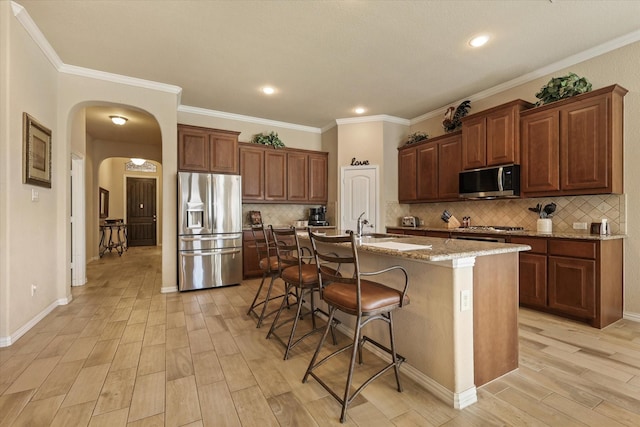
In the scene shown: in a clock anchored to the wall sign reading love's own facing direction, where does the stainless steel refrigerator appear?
The stainless steel refrigerator is roughly at 2 o'clock from the wall sign reading love.

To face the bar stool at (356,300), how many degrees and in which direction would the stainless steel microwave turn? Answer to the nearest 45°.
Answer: approximately 45° to its left

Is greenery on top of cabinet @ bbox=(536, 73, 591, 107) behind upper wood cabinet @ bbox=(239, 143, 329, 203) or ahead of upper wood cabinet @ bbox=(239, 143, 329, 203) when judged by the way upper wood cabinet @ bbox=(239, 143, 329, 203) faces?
ahead

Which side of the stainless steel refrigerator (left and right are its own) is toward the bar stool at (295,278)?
front

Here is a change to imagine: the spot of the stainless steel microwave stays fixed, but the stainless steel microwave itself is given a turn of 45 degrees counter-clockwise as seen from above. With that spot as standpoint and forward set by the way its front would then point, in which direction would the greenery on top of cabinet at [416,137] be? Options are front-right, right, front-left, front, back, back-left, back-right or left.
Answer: back-right

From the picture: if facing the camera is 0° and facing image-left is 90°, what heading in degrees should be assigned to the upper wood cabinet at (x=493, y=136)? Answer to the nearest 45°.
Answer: approximately 45°

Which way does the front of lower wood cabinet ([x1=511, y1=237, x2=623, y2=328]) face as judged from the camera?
facing the viewer and to the left of the viewer

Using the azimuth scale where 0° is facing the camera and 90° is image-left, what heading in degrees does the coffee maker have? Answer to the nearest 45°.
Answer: approximately 315°

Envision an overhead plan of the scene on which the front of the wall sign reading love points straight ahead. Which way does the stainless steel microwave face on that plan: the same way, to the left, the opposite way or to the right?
to the right

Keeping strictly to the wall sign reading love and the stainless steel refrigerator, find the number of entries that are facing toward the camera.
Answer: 2

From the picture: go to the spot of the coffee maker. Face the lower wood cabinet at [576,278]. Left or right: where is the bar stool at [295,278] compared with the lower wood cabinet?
right

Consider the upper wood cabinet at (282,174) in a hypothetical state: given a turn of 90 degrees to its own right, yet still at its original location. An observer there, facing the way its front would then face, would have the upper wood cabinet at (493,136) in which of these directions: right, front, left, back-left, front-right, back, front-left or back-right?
left

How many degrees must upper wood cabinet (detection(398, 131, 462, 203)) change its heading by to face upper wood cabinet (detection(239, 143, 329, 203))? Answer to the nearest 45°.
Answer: approximately 45° to its right

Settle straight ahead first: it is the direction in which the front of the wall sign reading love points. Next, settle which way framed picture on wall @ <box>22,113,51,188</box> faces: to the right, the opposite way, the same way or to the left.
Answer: to the left

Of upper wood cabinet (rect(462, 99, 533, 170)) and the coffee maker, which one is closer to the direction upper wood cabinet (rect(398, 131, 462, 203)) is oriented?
the coffee maker

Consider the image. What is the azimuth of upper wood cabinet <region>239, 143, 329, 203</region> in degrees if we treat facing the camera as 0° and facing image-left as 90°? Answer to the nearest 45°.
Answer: approximately 315°

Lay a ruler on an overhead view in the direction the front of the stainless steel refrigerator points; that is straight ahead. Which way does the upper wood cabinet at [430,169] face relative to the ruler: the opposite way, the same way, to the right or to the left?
to the right

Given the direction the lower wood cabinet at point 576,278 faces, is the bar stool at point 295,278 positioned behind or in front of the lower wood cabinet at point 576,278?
in front

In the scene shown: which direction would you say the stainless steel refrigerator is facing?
toward the camera
